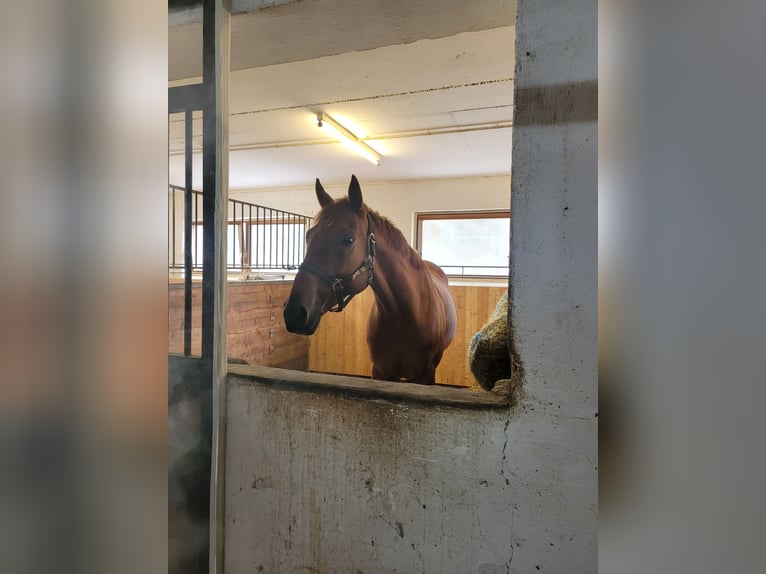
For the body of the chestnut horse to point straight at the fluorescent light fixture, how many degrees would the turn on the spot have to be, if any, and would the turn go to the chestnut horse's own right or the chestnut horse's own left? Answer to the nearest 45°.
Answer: approximately 135° to the chestnut horse's own right

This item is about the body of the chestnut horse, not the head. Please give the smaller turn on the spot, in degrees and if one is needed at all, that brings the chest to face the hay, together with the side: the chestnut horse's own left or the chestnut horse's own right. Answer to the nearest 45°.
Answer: approximately 45° to the chestnut horse's own left

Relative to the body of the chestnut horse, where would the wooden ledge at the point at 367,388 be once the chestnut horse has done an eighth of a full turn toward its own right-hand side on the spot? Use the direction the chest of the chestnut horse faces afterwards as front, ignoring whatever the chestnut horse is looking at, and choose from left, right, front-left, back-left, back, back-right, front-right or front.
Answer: left

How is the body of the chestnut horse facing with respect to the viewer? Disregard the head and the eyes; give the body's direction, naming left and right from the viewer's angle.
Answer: facing the viewer and to the left of the viewer

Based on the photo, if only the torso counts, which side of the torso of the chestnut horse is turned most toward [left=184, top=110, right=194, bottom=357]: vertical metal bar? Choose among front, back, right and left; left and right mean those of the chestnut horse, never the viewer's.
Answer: front
